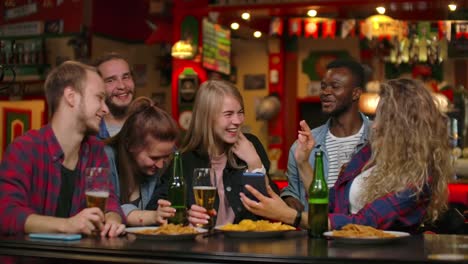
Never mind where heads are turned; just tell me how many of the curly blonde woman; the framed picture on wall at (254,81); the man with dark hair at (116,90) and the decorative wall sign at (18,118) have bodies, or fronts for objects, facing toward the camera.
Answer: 3

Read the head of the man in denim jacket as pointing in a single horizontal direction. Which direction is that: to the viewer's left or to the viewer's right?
to the viewer's left

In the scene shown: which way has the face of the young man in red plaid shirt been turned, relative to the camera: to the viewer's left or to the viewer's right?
to the viewer's right

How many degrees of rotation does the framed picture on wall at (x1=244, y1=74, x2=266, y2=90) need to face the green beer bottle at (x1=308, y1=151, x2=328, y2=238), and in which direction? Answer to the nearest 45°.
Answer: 0° — it already faces it

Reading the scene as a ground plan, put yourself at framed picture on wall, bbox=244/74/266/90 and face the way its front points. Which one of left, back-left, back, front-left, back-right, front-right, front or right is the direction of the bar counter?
front

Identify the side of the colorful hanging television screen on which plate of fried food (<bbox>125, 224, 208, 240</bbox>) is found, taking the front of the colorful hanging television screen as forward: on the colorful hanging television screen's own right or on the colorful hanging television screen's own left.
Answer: on the colorful hanging television screen's own right

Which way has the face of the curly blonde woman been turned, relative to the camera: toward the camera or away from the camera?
away from the camera

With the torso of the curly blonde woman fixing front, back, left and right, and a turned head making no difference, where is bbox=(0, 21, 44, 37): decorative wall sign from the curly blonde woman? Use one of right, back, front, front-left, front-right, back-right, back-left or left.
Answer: front-right

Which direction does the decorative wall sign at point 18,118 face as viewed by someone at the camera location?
facing the viewer

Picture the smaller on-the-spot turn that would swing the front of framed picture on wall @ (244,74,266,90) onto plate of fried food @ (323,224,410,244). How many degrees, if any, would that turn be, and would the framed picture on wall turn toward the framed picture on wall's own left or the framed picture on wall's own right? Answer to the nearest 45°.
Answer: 0° — it already faces it

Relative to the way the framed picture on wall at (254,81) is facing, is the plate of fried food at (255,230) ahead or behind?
ahead

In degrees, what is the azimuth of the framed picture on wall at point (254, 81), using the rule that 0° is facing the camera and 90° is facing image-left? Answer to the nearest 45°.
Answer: approximately 0°
